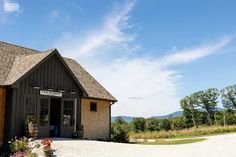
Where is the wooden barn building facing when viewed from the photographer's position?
facing the viewer and to the right of the viewer
